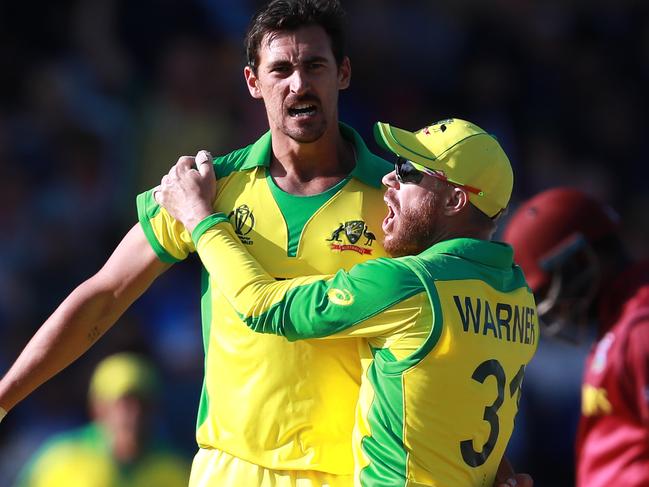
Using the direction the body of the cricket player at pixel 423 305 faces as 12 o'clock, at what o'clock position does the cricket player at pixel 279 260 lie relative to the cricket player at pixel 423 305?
the cricket player at pixel 279 260 is roughly at 11 o'clock from the cricket player at pixel 423 305.

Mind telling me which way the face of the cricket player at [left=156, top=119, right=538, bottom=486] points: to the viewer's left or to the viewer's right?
to the viewer's left

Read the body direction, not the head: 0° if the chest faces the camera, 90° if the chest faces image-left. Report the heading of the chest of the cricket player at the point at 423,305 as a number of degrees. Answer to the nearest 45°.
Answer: approximately 135°

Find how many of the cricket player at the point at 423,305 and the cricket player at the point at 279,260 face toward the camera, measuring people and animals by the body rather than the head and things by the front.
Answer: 1

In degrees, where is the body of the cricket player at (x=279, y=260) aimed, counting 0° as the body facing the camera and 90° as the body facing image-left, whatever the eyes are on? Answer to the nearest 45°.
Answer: approximately 0°
